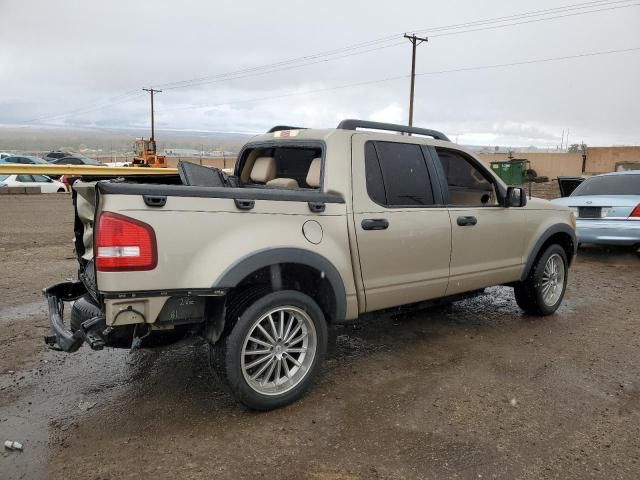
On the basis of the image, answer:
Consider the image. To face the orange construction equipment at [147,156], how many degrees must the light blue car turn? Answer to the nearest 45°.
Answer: approximately 90° to its left

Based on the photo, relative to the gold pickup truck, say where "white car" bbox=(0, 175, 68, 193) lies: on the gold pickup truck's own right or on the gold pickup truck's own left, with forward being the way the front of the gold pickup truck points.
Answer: on the gold pickup truck's own left

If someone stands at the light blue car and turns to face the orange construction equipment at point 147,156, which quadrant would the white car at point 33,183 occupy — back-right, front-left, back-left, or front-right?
front-left

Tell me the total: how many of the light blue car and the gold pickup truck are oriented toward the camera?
0

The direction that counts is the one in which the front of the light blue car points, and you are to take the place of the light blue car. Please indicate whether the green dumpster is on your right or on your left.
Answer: on your left

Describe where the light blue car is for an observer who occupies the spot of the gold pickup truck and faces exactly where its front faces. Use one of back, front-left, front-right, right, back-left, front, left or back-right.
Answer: front

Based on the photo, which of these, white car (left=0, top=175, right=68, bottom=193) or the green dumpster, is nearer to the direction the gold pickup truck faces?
the green dumpster

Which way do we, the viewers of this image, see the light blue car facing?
facing away from the viewer and to the right of the viewer

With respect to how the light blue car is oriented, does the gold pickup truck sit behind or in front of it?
behind

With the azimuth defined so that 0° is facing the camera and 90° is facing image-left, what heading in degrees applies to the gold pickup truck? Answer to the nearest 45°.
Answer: approximately 225°

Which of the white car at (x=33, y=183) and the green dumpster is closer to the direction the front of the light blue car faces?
the green dumpster

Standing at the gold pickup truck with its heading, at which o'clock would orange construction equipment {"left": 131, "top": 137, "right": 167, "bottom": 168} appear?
The orange construction equipment is roughly at 10 o'clock from the gold pickup truck.
